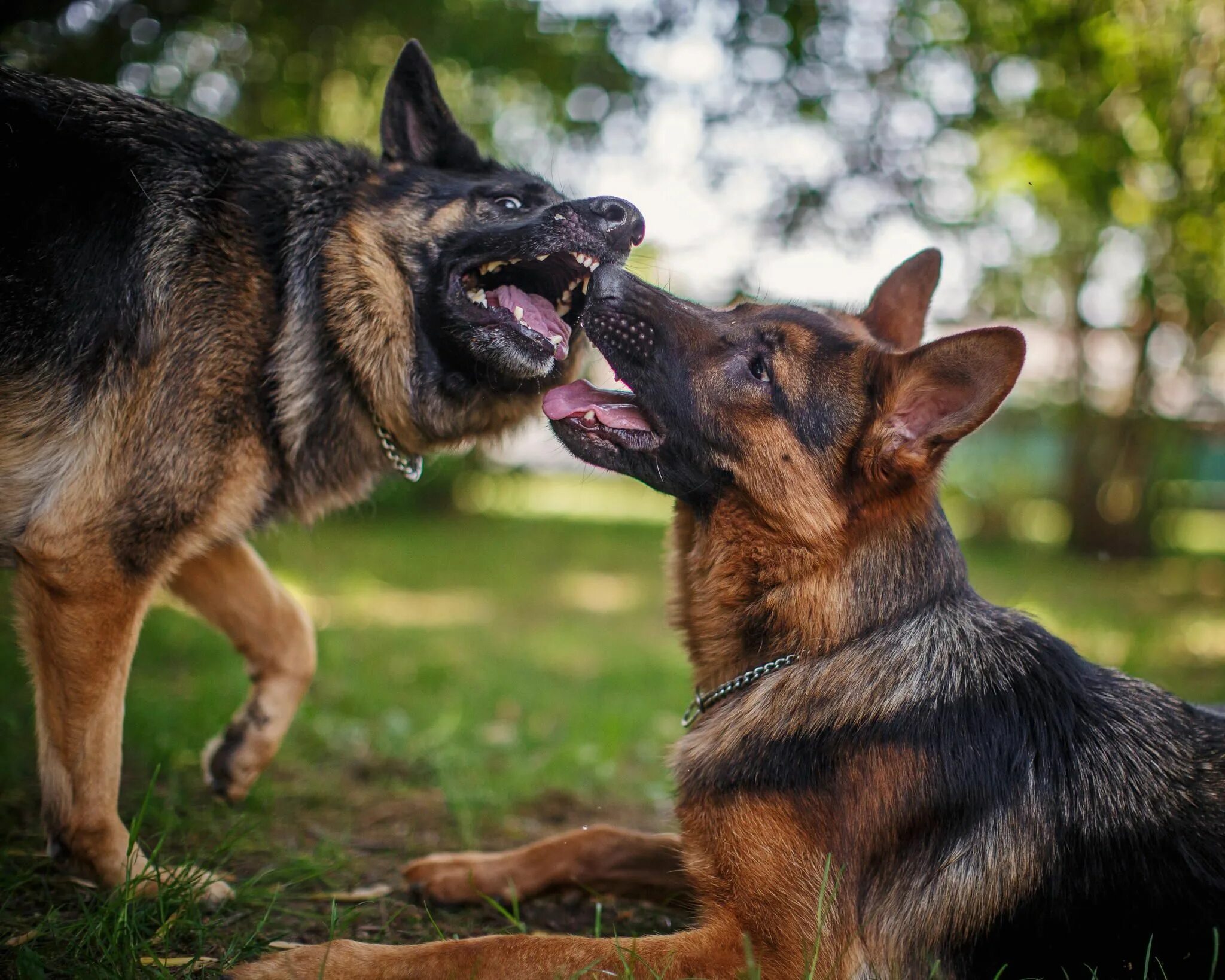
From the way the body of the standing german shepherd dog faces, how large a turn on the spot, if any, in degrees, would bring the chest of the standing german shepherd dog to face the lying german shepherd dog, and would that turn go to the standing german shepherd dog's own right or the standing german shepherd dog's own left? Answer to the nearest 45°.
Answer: approximately 45° to the standing german shepherd dog's own right

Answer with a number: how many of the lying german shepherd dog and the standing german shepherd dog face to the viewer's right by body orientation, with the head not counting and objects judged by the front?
1

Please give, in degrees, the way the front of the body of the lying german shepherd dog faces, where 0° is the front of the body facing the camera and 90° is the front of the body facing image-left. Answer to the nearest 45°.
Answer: approximately 90°

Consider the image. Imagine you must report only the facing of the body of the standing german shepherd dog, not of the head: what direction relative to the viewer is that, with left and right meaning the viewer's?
facing to the right of the viewer

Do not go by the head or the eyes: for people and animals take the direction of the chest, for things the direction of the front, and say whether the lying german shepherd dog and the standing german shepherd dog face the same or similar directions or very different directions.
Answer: very different directions

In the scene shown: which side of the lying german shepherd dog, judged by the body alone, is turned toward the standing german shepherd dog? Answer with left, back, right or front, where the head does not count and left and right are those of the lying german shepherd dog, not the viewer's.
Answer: front
